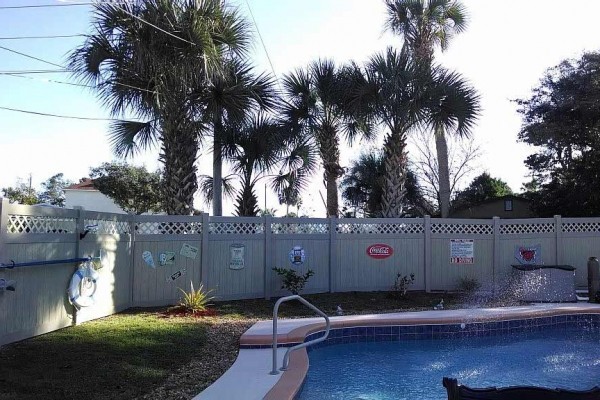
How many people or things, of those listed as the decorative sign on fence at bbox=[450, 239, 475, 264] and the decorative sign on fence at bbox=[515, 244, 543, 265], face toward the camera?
2

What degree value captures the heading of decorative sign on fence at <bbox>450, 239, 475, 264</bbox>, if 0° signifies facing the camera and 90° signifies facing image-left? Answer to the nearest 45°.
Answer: approximately 0°

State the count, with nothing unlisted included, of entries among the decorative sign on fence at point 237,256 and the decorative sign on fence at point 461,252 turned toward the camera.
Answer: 2

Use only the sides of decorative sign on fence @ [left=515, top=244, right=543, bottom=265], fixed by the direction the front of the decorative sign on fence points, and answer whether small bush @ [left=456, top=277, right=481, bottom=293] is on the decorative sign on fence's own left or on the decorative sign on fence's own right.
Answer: on the decorative sign on fence's own right

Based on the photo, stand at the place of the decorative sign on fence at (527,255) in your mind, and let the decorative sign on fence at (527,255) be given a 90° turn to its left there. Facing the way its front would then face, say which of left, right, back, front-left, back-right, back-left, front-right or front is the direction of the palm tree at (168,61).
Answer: back-right

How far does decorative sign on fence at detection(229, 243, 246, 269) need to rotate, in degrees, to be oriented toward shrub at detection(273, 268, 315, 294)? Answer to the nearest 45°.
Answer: approximately 90° to its left

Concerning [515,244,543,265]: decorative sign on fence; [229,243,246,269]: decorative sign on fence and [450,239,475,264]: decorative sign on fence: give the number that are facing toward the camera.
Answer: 3

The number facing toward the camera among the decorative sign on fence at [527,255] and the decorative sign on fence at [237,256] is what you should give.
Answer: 2

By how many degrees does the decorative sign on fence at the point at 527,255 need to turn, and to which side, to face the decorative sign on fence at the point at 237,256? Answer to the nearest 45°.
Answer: approximately 45° to its right
